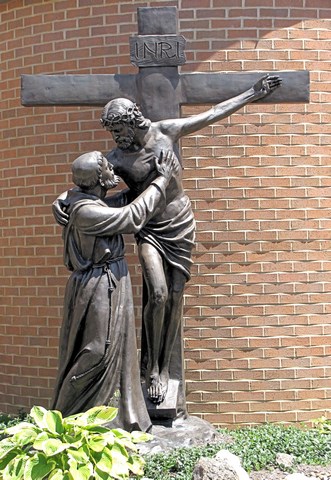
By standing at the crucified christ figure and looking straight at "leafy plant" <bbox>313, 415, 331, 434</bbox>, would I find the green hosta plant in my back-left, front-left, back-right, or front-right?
back-right

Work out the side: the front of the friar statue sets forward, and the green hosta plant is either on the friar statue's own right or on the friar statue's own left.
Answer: on the friar statue's own right

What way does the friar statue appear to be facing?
to the viewer's right

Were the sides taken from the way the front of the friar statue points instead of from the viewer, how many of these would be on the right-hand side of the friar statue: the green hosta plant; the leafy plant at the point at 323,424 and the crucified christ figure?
1

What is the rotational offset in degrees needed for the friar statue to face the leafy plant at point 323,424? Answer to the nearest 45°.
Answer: approximately 45° to its left

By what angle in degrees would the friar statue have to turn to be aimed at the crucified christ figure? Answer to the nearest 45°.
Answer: approximately 45° to its left
